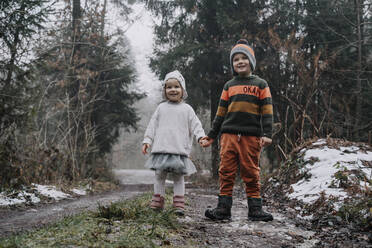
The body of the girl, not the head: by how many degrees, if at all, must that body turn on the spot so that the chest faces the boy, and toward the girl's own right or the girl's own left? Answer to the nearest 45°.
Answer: approximately 90° to the girl's own left

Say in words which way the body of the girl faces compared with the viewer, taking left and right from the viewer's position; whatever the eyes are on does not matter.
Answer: facing the viewer

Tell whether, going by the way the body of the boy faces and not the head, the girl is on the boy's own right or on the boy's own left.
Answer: on the boy's own right

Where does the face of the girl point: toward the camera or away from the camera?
toward the camera

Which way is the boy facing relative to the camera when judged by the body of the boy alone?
toward the camera

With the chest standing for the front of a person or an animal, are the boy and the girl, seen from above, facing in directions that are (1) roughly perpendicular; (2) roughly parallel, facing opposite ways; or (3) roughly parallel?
roughly parallel

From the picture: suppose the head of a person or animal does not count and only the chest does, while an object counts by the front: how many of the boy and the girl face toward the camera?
2
